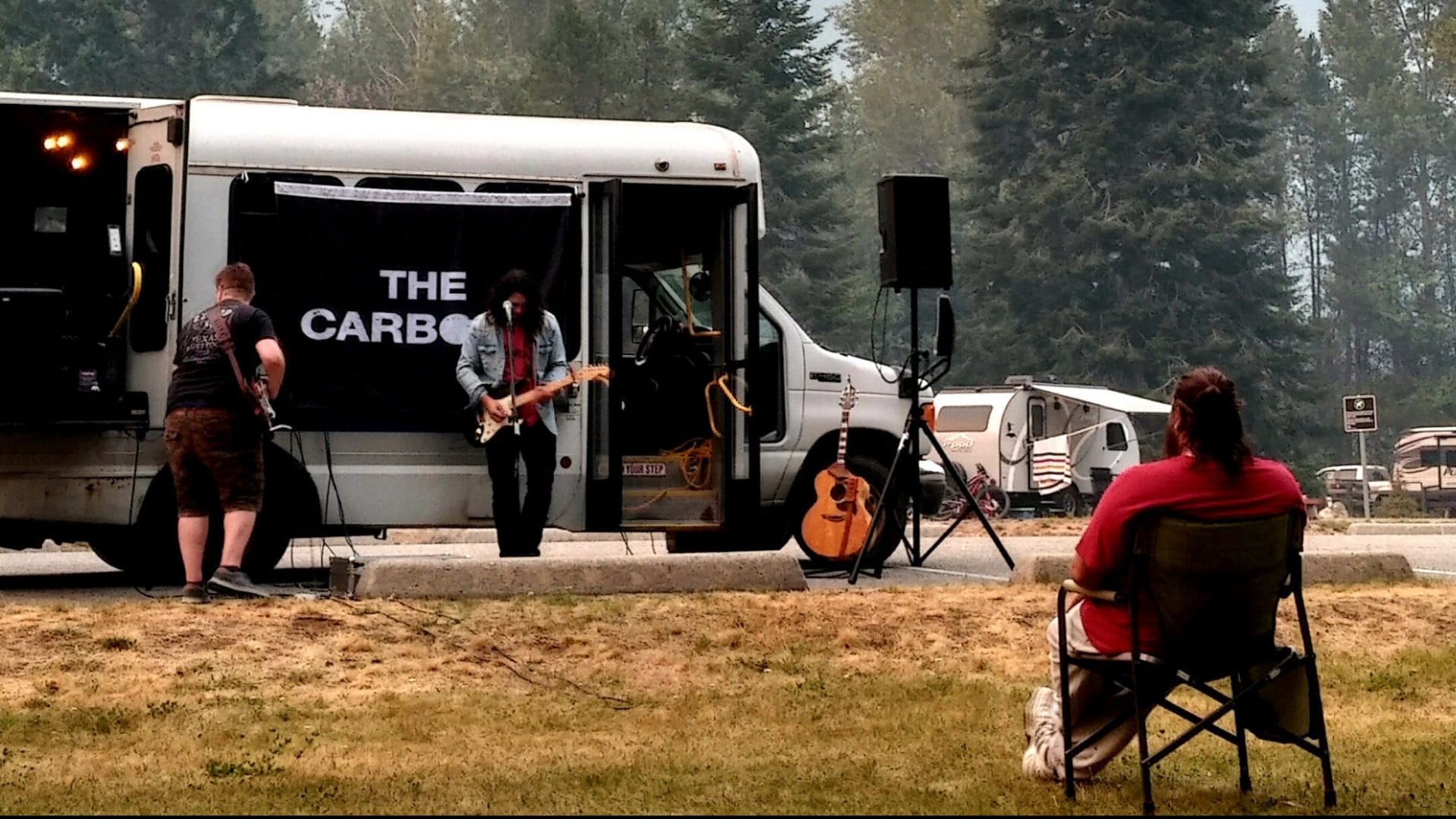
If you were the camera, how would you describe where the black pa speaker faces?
facing the viewer

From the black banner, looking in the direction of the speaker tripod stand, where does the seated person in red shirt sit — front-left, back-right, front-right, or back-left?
front-right

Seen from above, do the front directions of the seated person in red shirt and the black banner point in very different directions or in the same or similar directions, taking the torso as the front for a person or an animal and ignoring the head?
very different directions

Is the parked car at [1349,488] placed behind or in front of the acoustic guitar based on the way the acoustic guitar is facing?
behind

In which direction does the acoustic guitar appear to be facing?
toward the camera

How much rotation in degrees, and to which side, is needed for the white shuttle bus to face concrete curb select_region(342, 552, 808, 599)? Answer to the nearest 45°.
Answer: approximately 45° to its right

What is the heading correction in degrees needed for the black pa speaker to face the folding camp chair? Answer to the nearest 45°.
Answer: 0° — it already faces it

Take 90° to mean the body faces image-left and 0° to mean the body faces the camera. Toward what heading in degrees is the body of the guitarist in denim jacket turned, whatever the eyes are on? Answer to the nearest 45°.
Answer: approximately 0°

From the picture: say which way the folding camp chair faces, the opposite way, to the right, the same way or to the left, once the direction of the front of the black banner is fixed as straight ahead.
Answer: the opposite way

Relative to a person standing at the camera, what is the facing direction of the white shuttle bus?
facing to the right of the viewer
